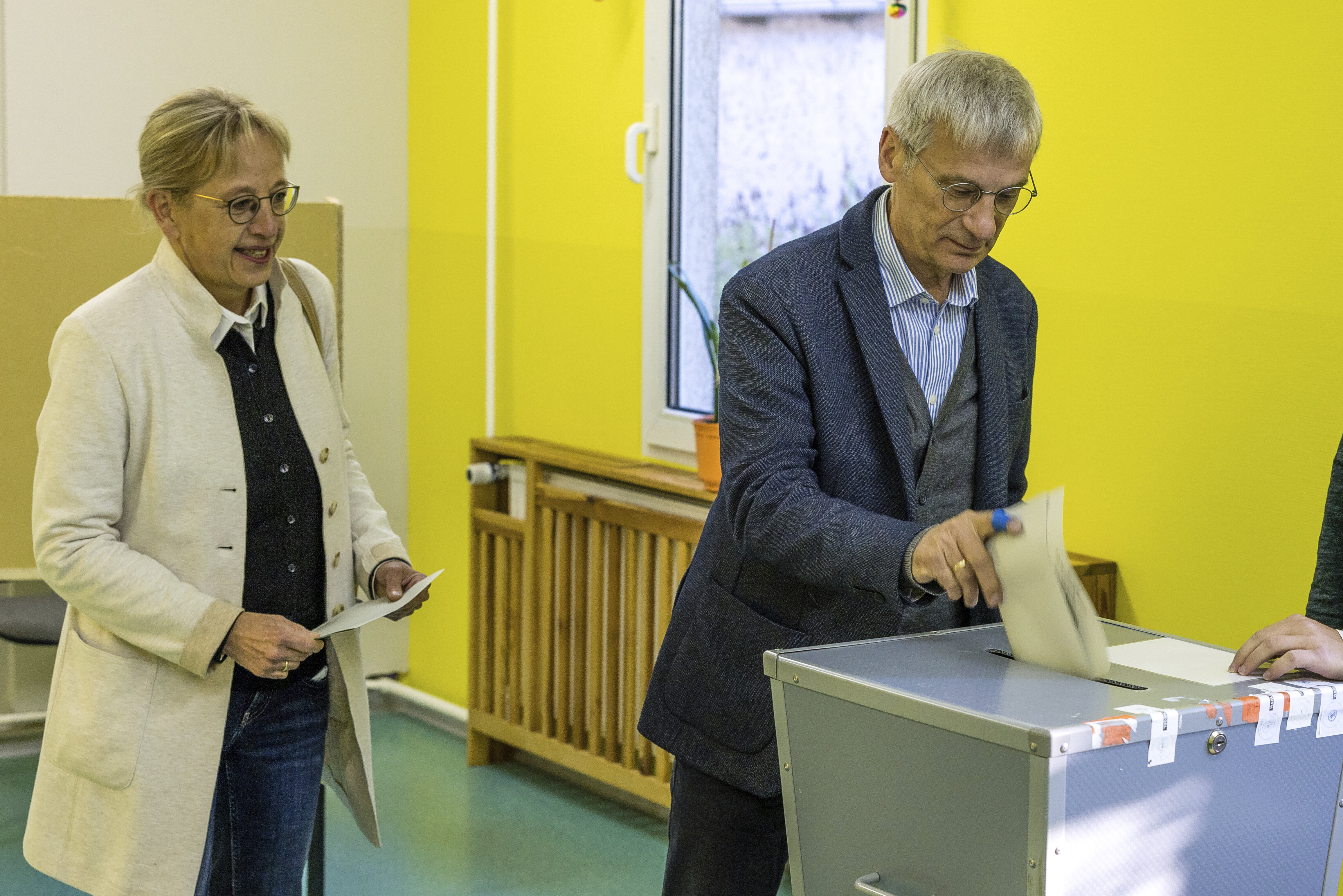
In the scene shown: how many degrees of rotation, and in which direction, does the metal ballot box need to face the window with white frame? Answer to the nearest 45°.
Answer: approximately 135° to its left

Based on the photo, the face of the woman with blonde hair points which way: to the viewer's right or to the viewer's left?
to the viewer's right

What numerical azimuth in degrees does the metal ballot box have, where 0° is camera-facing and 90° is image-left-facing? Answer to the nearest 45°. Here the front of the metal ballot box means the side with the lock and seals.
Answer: approximately 315°

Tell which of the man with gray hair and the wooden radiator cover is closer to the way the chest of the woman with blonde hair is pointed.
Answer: the man with gray hair

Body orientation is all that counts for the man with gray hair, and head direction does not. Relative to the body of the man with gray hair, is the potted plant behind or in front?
behind

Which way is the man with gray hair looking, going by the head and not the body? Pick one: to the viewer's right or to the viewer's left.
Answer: to the viewer's right

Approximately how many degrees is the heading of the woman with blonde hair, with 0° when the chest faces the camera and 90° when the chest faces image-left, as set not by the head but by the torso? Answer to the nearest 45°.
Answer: approximately 315°

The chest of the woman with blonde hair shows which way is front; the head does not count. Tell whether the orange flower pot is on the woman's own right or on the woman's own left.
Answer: on the woman's own left
